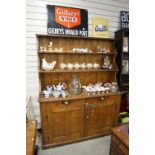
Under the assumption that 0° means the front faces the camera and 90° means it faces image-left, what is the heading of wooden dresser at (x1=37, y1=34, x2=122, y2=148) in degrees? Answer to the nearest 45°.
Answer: approximately 315°

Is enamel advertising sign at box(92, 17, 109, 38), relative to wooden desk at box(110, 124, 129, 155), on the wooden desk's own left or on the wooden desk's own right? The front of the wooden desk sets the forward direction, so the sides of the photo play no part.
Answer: on the wooden desk's own right

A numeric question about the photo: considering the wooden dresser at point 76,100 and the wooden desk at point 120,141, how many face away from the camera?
0

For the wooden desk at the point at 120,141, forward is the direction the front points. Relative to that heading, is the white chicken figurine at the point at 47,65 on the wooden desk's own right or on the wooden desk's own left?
on the wooden desk's own right

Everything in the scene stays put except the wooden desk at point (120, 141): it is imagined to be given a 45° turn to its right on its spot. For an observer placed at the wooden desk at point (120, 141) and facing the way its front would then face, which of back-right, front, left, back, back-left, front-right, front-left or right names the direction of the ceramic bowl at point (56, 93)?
front-right

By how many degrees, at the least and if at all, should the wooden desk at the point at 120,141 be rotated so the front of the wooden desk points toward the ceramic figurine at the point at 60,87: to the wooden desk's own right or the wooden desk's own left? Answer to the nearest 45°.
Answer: approximately 90° to the wooden desk's own right
